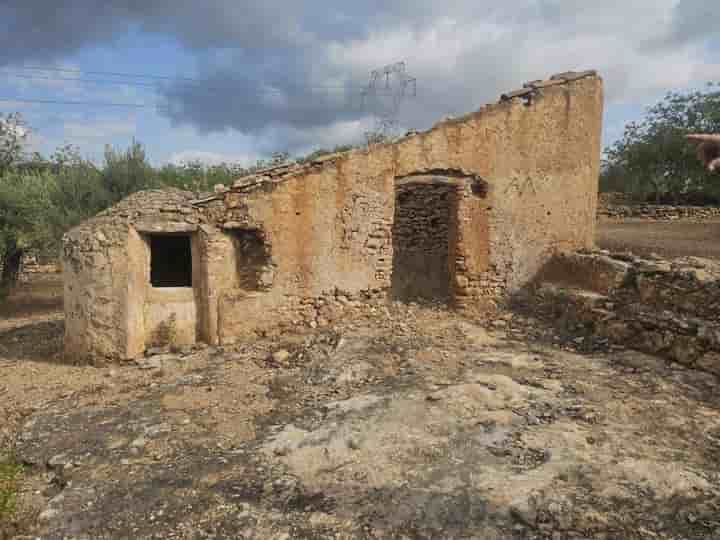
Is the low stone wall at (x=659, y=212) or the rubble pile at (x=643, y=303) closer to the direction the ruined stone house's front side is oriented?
the rubble pile

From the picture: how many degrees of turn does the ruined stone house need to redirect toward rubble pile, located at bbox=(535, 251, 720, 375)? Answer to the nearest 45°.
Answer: approximately 90° to its left

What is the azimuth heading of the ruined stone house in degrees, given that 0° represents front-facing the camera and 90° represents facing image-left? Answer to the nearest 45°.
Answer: approximately 0°

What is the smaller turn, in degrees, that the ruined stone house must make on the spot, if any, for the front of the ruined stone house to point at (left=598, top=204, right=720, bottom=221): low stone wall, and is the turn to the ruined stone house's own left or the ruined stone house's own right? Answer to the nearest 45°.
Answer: approximately 135° to the ruined stone house's own left
